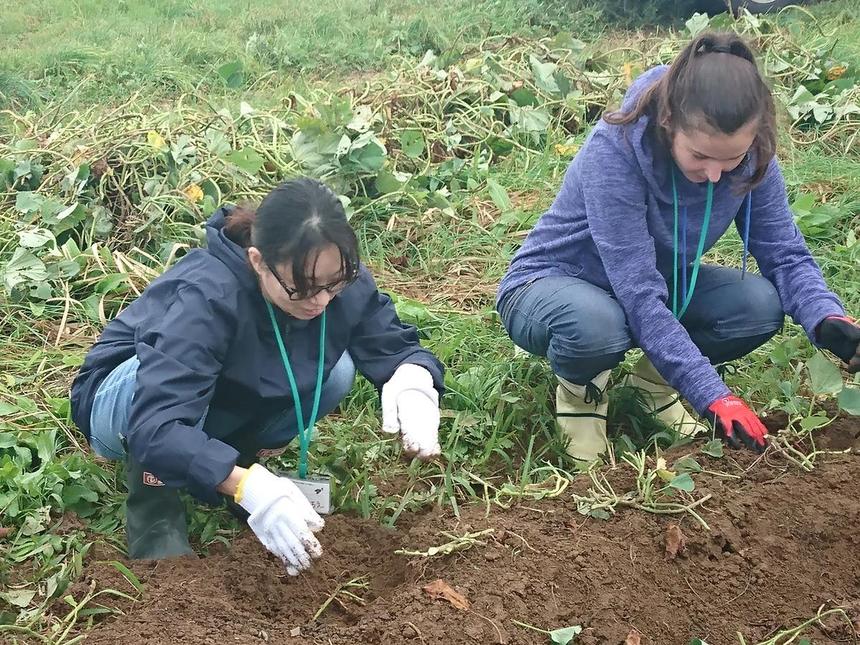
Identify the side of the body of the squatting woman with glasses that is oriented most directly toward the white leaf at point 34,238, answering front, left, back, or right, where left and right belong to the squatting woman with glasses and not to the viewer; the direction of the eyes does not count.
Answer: back

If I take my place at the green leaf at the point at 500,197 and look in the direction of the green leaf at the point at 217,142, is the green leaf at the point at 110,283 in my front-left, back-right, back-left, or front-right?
front-left

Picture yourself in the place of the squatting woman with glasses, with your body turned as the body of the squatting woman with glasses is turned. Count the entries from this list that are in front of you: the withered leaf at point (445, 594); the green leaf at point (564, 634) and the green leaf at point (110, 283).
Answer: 2

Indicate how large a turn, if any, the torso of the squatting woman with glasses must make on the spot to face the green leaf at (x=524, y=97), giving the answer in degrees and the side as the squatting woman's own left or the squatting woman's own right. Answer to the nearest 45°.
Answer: approximately 90° to the squatting woman's own left

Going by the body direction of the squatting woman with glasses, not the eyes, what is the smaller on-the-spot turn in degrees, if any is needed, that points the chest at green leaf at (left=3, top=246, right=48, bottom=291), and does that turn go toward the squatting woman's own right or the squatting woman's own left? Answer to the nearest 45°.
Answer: approximately 180°

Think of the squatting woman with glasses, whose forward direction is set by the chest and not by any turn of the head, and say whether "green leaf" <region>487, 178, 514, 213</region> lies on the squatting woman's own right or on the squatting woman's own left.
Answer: on the squatting woman's own left

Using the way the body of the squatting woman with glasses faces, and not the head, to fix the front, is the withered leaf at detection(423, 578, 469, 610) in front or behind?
in front

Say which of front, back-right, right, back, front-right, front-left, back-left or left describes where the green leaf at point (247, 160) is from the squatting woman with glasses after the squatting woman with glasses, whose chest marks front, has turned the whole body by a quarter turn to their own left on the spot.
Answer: front-left

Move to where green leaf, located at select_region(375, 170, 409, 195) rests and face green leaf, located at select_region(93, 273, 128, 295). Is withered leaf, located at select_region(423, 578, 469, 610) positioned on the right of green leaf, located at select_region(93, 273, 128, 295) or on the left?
left

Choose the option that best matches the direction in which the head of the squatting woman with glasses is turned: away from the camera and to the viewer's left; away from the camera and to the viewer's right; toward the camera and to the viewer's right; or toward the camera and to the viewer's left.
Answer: toward the camera and to the viewer's right

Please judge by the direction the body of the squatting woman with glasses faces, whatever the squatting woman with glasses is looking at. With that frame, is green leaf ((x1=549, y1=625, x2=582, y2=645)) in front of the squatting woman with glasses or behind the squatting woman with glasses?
in front

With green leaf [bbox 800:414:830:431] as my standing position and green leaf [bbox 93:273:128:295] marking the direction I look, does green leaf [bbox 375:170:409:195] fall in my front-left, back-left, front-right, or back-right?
front-right
